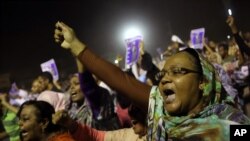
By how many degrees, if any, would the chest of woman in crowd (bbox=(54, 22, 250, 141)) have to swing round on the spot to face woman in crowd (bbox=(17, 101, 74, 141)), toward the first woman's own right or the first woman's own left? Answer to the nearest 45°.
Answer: approximately 90° to the first woman's own right

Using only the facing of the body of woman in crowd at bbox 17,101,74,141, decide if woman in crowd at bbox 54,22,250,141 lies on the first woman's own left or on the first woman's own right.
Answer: on the first woman's own left

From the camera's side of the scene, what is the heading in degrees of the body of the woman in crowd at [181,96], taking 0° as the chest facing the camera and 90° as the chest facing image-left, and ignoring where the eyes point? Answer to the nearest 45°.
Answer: approximately 45°

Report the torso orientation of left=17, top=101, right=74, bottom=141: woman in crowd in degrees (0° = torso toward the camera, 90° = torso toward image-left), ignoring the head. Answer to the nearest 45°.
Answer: approximately 45°

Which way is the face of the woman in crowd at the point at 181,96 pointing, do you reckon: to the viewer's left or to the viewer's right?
to the viewer's left
